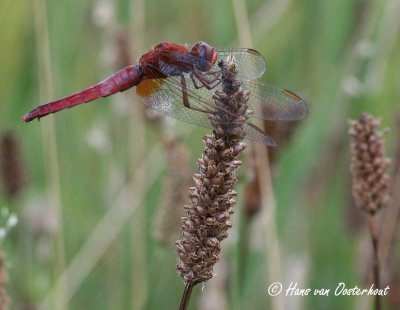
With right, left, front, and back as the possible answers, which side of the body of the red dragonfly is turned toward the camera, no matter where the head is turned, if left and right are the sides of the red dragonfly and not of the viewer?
right
